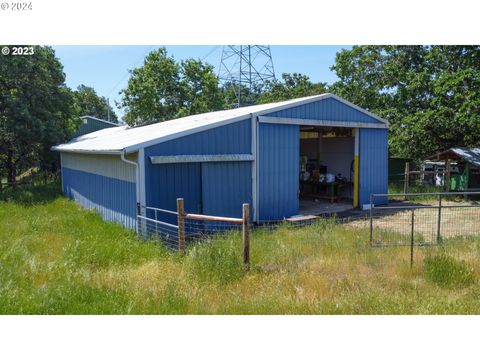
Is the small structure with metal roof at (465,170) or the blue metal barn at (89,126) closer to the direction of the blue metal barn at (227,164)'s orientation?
the small structure with metal roof

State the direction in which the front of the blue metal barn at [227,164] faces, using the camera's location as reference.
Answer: facing the viewer and to the right of the viewer

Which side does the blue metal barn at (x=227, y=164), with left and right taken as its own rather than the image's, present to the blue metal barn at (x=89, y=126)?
back

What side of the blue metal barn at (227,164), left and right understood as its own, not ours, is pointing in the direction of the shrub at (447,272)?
front

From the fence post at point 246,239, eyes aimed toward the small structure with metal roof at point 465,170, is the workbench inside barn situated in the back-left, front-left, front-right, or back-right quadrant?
front-left

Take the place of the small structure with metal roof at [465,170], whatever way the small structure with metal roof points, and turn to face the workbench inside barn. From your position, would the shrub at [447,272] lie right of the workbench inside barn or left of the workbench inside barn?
left

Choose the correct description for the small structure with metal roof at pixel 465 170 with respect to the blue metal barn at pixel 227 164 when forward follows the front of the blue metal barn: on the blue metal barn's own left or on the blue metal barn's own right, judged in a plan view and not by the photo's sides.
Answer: on the blue metal barn's own left

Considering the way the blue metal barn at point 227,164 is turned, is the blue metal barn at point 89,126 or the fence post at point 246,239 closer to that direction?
the fence post
